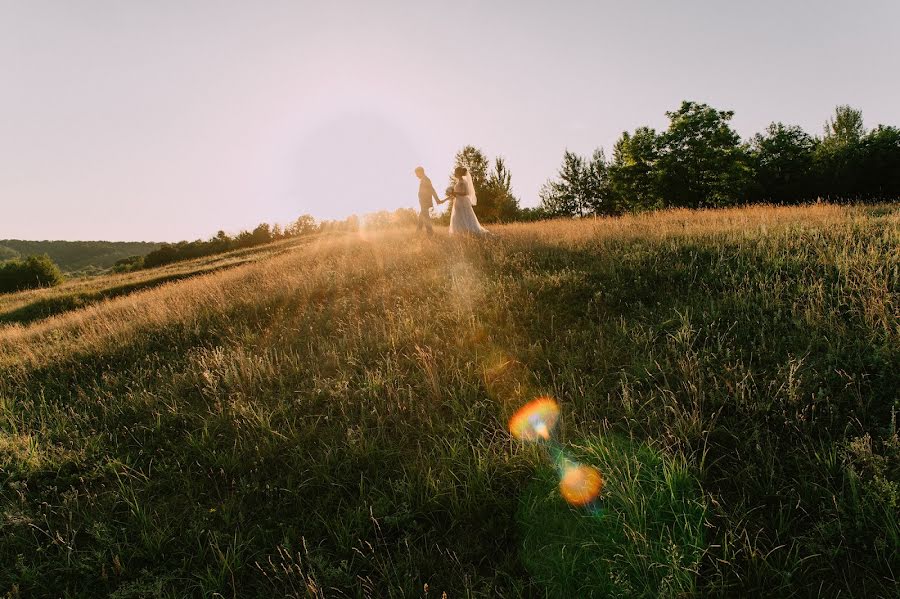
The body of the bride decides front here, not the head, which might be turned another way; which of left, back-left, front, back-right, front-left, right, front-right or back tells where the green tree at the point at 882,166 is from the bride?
back-right

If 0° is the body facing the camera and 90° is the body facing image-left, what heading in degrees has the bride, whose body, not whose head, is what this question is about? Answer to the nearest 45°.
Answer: approximately 90°

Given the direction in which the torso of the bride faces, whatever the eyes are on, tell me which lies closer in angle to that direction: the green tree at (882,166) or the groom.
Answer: the groom

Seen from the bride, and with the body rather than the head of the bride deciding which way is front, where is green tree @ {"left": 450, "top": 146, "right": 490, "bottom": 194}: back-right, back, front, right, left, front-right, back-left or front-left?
right

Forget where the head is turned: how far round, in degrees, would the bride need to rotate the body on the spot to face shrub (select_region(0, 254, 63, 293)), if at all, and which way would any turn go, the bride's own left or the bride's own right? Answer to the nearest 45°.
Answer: approximately 45° to the bride's own right

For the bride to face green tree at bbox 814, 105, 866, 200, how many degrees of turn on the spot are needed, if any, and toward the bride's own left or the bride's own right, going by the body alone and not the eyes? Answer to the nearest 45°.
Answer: approximately 135° to the bride's own right

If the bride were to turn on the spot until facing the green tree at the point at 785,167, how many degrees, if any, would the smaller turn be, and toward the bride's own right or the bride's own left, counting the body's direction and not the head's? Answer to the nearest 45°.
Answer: approximately 135° to the bride's own right

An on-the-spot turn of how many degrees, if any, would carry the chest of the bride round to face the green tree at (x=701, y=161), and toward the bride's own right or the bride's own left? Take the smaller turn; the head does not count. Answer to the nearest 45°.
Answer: approximately 135° to the bride's own right

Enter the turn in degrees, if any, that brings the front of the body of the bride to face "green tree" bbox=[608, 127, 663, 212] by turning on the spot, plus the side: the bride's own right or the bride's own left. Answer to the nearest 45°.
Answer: approximately 135° to the bride's own right

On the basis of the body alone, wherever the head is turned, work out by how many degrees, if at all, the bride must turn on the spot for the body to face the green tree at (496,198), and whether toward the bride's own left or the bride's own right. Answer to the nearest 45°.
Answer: approximately 90° to the bride's own right
